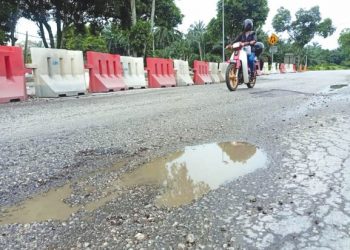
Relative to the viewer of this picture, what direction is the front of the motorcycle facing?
facing the viewer and to the left of the viewer

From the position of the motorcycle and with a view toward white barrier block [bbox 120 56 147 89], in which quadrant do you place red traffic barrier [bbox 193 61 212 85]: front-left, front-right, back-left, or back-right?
front-right

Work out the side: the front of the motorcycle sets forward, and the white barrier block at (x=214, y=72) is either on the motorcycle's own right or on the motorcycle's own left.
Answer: on the motorcycle's own right

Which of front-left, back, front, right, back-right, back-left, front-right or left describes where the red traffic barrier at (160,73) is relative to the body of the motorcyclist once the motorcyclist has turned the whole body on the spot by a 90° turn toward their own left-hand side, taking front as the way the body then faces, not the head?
back

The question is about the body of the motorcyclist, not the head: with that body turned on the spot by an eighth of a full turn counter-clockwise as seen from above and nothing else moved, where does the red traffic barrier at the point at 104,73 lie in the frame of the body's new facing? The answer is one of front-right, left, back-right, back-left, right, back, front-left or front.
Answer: right

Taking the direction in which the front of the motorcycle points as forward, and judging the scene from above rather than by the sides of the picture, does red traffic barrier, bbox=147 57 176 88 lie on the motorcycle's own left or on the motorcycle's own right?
on the motorcycle's own right

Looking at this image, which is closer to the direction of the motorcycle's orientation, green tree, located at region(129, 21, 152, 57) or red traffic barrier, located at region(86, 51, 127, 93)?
the red traffic barrier

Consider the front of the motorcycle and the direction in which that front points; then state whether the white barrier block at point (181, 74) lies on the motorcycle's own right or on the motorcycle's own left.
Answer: on the motorcycle's own right

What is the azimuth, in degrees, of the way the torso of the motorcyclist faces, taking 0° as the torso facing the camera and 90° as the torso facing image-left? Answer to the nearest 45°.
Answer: approximately 45°

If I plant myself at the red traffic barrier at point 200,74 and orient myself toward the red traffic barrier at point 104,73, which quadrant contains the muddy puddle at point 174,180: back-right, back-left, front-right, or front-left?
front-left

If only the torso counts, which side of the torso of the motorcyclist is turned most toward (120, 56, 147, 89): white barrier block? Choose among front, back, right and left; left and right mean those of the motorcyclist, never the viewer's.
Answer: right

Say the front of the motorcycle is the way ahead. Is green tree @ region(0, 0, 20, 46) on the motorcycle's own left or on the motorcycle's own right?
on the motorcycle's own right
